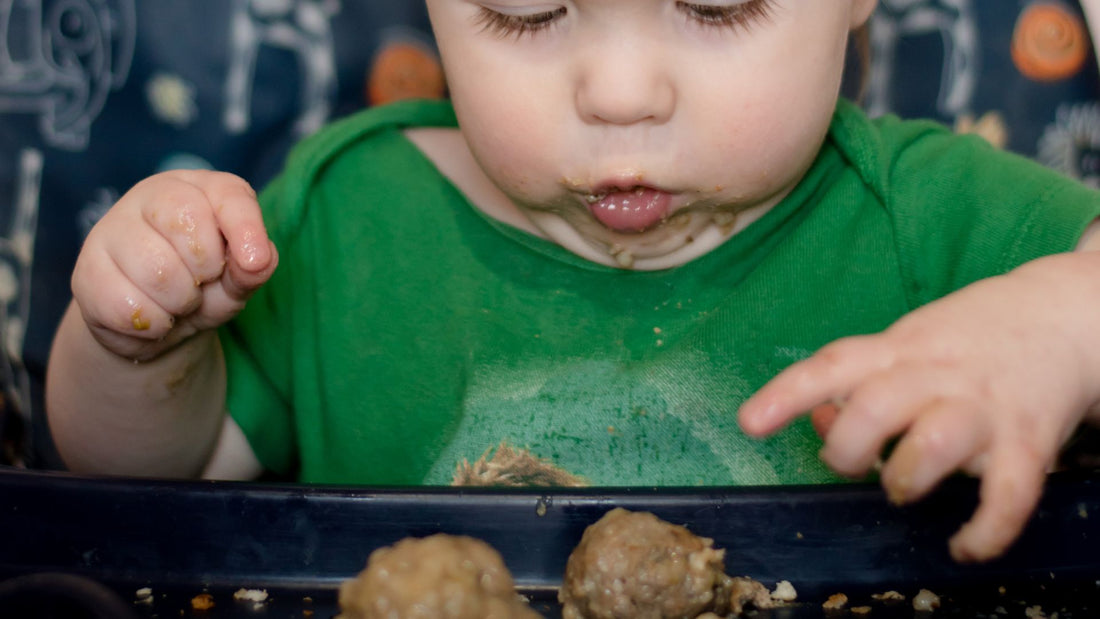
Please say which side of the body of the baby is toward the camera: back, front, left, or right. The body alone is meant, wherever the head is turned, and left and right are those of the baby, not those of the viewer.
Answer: front
